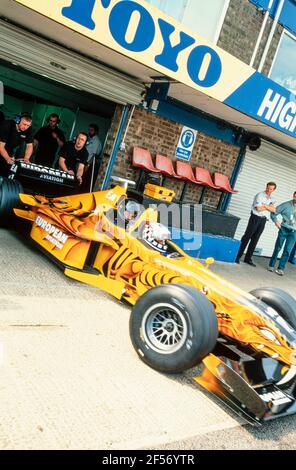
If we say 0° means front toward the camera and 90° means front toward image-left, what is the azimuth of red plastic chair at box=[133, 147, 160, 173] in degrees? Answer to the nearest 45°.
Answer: approximately 315°

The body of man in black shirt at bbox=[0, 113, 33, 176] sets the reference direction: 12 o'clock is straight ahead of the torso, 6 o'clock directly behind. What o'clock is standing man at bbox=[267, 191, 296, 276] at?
The standing man is roughly at 10 o'clock from the man in black shirt.

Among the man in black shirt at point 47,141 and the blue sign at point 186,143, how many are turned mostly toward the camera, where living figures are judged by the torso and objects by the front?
2

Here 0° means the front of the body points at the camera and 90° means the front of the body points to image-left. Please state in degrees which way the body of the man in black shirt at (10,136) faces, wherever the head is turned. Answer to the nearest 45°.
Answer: approximately 315°

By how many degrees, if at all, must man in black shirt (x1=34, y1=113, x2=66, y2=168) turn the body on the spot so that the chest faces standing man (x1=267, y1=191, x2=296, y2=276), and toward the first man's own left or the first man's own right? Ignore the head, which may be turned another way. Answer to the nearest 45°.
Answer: approximately 90° to the first man's own left

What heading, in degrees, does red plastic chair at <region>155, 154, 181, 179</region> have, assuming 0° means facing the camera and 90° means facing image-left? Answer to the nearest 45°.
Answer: approximately 315°

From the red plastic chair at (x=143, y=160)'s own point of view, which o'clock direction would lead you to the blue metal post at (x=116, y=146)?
The blue metal post is roughly at 4 o'clock from the red plastic chair.

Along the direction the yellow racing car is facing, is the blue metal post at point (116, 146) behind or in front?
behind

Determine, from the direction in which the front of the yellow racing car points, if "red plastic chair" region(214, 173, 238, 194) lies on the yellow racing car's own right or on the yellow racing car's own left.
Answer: on the yellow racing car's own left
